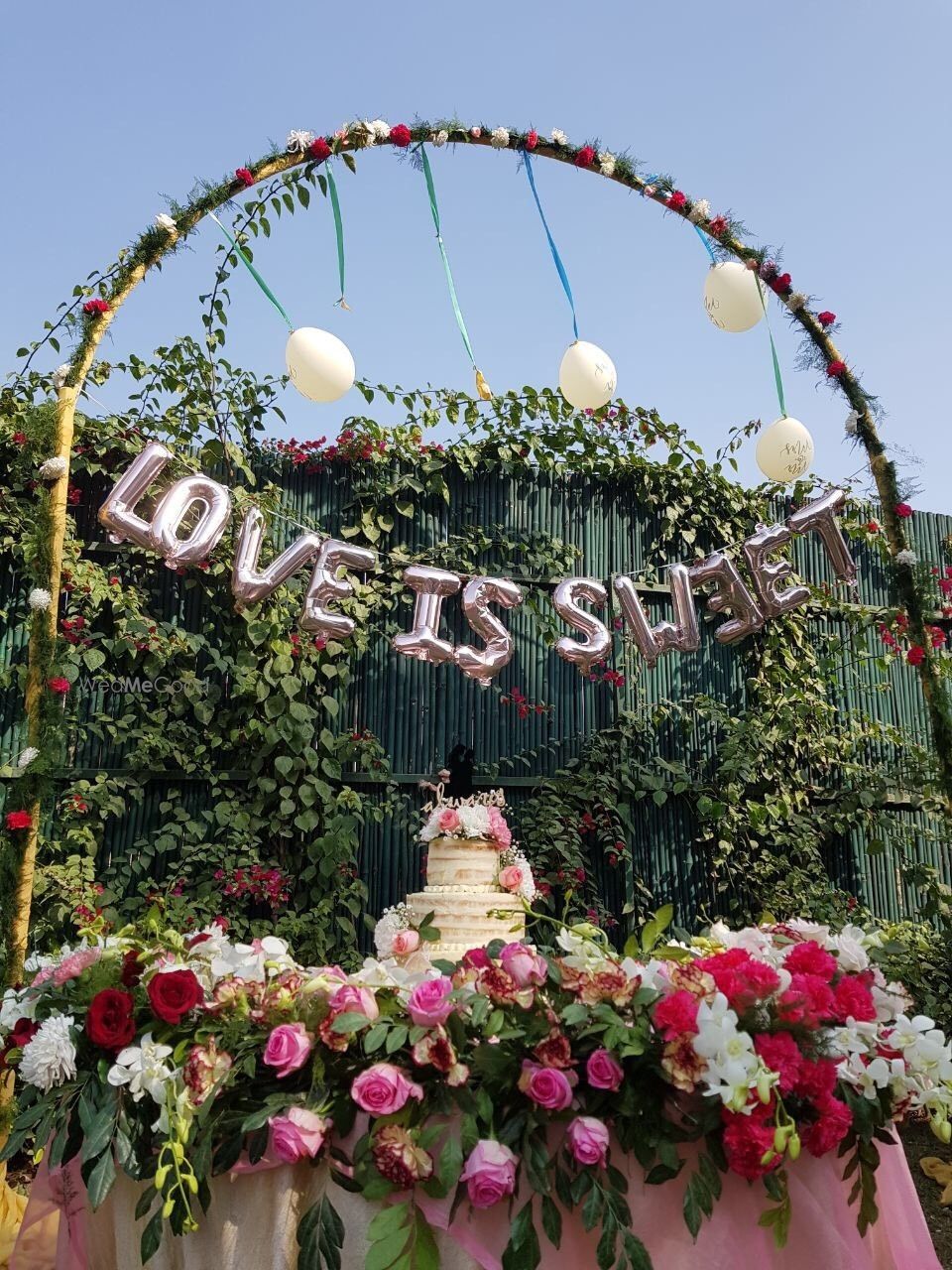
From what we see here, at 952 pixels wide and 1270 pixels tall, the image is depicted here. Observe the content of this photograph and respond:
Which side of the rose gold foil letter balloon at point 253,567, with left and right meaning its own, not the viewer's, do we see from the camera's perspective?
front

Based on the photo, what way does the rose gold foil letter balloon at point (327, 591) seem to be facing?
toward the camera

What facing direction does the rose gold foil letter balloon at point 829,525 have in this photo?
toward the camera

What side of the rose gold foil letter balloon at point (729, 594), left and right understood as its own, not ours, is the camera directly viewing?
back

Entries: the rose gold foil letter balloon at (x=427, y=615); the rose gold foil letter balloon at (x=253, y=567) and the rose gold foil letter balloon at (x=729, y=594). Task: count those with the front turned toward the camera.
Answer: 2

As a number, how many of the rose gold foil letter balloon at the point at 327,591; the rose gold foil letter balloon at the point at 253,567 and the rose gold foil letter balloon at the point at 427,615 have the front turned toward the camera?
3

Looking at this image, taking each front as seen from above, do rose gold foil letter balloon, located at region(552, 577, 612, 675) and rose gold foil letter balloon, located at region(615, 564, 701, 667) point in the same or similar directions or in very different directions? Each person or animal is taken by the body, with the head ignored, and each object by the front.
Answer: same or similar directions

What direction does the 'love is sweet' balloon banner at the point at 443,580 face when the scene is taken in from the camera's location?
facing the viewer
